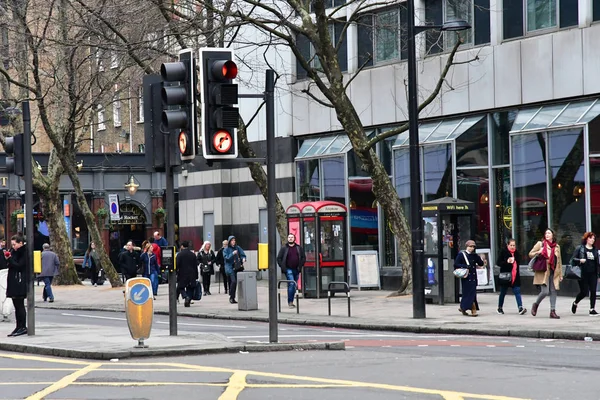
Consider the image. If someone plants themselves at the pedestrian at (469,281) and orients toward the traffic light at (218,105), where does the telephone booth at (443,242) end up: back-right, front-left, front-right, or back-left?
back-right

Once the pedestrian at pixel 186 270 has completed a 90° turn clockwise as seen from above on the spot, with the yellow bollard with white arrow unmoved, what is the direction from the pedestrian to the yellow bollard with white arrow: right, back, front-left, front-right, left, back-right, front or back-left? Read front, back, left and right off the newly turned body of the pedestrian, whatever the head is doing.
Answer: right

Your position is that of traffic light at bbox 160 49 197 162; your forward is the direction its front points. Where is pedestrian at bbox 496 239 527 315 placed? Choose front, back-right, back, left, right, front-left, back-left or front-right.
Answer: back

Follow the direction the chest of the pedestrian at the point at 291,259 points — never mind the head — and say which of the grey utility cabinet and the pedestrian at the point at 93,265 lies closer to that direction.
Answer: the grey utility cabinet

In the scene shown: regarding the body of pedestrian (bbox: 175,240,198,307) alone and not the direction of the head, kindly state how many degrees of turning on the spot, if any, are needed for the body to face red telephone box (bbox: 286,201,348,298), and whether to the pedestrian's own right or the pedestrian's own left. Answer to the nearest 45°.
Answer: approximately 90° to the pedestrian's own right

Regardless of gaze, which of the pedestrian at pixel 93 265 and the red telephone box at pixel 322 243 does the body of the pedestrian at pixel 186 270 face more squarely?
the pedestrian

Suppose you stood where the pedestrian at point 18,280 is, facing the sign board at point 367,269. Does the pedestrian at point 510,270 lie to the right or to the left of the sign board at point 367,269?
right

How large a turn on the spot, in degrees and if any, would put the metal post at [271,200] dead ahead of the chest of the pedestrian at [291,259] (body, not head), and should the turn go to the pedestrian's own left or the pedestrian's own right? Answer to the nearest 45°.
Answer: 0° — they already face it

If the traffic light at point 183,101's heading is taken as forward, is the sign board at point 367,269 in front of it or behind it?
behind

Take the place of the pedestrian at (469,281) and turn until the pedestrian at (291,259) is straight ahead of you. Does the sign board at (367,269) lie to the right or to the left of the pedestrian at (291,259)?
right
